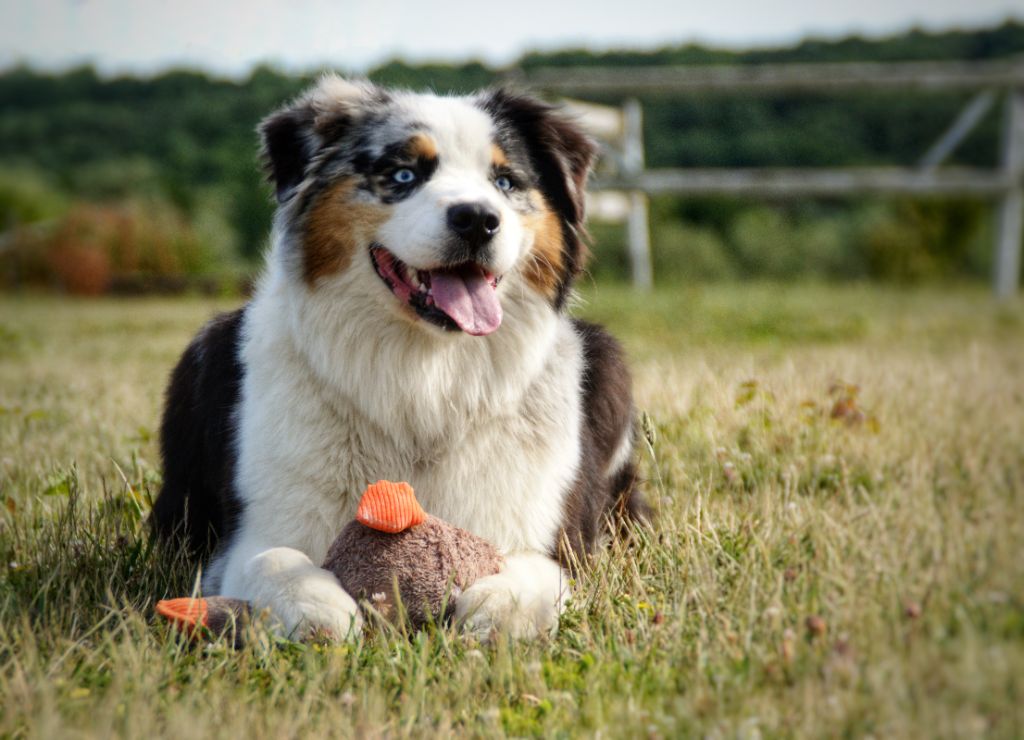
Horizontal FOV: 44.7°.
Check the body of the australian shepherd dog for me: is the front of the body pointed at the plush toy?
yes

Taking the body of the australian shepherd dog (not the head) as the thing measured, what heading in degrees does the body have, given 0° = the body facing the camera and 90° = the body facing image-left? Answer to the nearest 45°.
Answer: approximately 0°

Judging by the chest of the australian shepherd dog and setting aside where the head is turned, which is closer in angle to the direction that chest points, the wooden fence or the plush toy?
the plush toy

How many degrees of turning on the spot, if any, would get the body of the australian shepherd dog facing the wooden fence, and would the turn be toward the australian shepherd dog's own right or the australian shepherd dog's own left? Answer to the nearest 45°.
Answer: approximately 135° to the australian shepherd dog's own left
